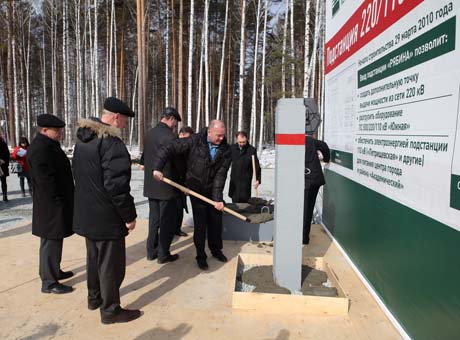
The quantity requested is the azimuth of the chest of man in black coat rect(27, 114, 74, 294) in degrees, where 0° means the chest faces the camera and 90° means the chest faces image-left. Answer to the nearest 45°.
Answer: approximately 270°

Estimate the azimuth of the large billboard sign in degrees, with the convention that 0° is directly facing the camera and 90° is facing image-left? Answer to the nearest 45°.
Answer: approximately 45°

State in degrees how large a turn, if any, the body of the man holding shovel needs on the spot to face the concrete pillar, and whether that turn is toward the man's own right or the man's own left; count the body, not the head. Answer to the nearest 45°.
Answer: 0° — they already face it

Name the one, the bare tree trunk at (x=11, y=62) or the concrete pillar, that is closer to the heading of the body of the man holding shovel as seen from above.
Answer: the concrete pillar

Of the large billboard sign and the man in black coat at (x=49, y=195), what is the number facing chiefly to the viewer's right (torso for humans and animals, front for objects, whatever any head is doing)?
1

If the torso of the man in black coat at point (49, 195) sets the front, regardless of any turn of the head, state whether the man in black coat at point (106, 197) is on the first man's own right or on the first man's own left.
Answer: on the first man's own right

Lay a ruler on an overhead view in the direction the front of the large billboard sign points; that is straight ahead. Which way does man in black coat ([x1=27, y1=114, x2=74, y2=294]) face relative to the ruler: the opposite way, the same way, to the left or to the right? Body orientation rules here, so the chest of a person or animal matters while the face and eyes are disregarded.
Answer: the opposite way

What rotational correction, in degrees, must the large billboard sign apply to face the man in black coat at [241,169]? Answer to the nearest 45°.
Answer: approximately 90° to its right

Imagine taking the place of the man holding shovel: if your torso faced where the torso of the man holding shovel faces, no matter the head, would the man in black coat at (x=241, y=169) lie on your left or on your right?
on your left
